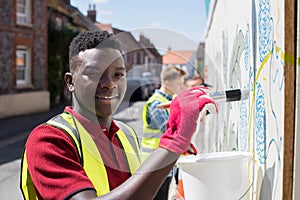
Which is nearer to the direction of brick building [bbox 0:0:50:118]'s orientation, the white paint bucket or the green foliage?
the white paint bucket

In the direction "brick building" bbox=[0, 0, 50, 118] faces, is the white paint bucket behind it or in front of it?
in front

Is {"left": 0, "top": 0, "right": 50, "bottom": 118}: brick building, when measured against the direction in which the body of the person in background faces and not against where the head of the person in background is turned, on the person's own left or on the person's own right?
on the person's own left

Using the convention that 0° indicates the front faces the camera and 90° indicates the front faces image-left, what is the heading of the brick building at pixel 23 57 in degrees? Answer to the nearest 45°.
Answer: approximately 315°

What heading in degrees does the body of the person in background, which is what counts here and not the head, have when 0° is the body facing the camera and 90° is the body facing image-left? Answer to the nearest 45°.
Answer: approximately 270°

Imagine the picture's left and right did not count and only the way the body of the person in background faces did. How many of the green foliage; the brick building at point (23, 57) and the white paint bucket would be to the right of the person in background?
1

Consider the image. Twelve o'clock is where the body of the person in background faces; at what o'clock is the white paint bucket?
The white paint bucket is roughly at 3 o'clock from the person in background.
